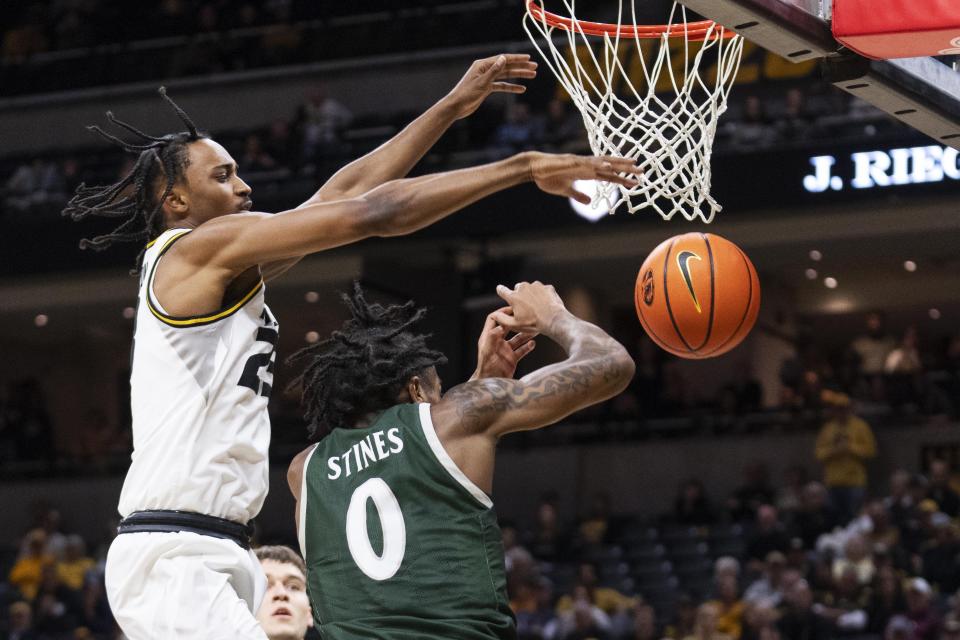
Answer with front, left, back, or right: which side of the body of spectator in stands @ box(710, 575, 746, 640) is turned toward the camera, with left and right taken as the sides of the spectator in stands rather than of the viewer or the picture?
front

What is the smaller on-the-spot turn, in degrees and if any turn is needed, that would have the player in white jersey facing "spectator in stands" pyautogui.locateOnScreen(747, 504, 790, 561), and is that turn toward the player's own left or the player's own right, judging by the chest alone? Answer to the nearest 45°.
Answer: approximately 45° to the player's own left

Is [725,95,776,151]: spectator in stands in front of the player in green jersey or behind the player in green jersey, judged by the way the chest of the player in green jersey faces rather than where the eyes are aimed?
in front

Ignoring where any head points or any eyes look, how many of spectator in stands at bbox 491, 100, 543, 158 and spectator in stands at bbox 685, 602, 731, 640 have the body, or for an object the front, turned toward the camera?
2

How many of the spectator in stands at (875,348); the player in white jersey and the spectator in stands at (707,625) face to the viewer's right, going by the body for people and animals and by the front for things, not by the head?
1

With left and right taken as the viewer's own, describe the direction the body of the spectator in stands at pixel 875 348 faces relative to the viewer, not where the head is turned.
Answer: facing the viewer

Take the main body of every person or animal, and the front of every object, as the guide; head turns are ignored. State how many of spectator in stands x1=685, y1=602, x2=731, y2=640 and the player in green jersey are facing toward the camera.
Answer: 1

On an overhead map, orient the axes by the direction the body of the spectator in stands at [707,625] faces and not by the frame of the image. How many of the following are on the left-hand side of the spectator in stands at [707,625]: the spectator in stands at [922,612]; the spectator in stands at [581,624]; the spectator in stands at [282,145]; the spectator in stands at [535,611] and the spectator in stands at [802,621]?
2

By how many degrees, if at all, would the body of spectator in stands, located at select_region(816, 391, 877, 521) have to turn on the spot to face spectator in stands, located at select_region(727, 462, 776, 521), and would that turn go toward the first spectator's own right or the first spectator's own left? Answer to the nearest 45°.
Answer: approximately 45° to the first spectator's own right

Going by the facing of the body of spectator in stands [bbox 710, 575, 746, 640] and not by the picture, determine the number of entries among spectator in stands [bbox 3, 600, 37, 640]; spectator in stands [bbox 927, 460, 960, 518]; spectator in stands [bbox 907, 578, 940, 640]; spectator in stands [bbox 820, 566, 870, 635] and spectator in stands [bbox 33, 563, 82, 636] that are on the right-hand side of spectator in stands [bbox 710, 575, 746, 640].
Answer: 2

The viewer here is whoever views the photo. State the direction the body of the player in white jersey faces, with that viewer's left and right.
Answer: facing to the right of the viewer

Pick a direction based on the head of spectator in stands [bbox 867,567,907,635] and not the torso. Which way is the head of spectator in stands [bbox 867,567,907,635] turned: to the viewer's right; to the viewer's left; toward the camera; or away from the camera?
toward the camera

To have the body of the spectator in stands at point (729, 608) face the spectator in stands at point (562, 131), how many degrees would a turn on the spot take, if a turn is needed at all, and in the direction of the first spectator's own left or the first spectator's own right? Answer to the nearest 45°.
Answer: approximately 180°

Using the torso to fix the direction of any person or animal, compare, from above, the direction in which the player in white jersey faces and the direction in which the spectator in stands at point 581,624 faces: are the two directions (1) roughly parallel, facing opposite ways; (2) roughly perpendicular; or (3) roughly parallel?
roughly perpendicular

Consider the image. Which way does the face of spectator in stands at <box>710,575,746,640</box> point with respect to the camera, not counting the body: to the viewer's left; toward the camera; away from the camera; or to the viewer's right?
toward the camera
